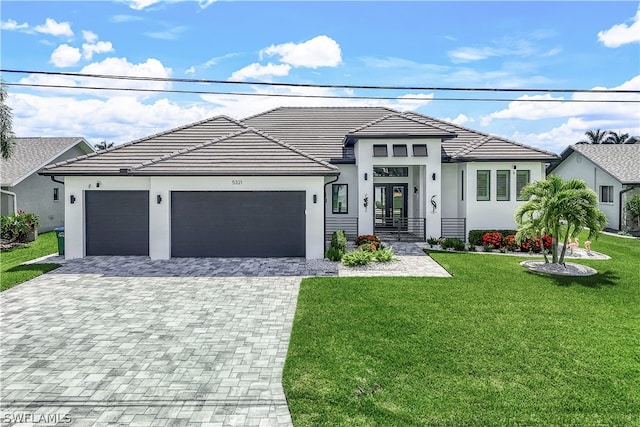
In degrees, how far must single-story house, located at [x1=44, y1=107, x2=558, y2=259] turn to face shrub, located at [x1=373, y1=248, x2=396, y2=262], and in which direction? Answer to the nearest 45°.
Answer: approximately 90° to its left

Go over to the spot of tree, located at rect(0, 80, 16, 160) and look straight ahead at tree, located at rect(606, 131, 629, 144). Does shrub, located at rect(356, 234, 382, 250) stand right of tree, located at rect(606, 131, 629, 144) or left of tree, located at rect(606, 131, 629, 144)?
right

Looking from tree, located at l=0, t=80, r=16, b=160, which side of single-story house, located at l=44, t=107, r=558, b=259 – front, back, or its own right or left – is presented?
right

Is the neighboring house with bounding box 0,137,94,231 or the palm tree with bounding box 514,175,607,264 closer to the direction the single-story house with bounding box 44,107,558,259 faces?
the palm tree

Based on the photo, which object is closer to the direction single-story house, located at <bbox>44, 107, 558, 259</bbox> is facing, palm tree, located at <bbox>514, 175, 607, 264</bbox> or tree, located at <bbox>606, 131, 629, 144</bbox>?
the palm tree

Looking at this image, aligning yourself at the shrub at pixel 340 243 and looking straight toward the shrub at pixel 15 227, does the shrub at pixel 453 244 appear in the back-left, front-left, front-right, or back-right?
back-right

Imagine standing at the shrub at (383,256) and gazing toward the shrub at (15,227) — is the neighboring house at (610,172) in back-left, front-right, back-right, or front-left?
back-right

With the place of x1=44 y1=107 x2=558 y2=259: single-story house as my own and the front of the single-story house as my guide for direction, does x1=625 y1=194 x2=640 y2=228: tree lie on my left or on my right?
on my left

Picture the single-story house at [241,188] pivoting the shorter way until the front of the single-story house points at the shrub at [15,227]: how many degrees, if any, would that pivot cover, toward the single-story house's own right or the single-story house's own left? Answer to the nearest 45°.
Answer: approximately 90° to the single-story house's own right

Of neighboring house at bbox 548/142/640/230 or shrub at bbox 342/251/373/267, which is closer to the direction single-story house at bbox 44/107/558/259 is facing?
the shrub

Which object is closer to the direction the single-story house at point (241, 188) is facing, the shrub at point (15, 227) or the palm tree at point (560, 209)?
the palm tree

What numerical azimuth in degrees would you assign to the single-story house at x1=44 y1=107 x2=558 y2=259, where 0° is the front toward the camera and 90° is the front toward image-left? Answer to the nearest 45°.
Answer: approximately 0°

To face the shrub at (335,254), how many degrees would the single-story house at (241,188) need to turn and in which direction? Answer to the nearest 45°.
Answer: approximately 90° to its left

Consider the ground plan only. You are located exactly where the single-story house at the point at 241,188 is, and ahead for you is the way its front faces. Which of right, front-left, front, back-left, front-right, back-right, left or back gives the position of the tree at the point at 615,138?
back-left

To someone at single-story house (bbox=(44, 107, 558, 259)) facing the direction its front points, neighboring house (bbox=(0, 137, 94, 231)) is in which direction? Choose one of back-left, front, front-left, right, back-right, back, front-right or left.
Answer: back-right
